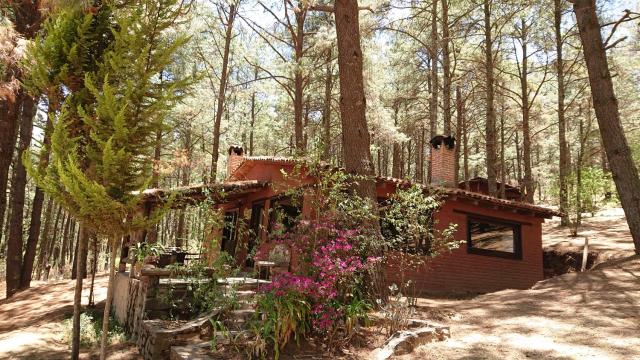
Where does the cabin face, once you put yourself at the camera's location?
facing the viewer and to the left of the viewer

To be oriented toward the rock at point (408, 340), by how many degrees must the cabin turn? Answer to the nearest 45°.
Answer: approximately 45° to its left

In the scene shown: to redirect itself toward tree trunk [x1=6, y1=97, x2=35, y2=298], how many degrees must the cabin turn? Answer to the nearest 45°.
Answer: approximately 45° to its right

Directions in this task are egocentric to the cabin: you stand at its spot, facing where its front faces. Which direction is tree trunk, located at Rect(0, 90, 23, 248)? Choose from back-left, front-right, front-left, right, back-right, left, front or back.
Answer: front-right

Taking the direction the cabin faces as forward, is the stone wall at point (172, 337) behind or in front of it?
in front

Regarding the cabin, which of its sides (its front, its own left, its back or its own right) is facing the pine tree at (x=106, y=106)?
front

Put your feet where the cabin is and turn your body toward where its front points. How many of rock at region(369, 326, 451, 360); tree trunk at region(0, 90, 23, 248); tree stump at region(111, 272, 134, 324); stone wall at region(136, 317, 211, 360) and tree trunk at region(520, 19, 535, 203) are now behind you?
1

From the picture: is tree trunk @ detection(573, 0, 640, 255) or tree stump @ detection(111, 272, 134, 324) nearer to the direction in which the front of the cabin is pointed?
the tree stump

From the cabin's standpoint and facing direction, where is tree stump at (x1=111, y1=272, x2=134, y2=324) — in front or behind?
in front

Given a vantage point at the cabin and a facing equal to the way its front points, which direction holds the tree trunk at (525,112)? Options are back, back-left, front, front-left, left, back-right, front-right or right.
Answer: back

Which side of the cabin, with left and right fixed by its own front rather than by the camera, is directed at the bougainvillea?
front

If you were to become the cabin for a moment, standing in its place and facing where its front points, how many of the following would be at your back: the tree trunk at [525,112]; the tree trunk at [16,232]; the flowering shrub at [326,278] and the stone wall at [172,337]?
1

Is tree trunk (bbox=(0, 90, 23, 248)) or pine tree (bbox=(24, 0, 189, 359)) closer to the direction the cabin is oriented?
the pine tree

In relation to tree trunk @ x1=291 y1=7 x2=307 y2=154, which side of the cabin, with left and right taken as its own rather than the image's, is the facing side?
right
